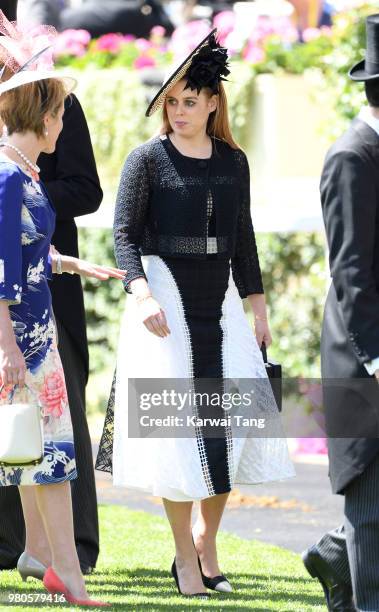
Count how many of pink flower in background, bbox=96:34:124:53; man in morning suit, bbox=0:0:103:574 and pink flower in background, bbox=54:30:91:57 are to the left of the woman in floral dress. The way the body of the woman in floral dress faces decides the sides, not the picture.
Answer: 3

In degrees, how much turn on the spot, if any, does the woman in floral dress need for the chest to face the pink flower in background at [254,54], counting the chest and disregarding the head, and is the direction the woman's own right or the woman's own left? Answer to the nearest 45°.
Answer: approximately 90° to the woman's own left

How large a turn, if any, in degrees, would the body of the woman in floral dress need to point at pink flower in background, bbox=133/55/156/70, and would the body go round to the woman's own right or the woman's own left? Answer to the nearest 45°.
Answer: approximately 90° to the woman's own left

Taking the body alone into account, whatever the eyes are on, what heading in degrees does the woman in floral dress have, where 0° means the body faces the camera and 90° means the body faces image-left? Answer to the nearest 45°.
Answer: approximately 270°

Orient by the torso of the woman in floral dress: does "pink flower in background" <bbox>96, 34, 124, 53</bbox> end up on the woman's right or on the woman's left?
on the woman's left

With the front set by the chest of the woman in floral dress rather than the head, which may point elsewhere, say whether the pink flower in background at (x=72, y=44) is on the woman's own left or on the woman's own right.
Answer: on the woman's own left

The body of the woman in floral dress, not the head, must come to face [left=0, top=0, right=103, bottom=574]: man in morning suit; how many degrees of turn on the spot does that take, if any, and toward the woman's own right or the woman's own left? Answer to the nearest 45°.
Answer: approximately 90° to the woman's own left
